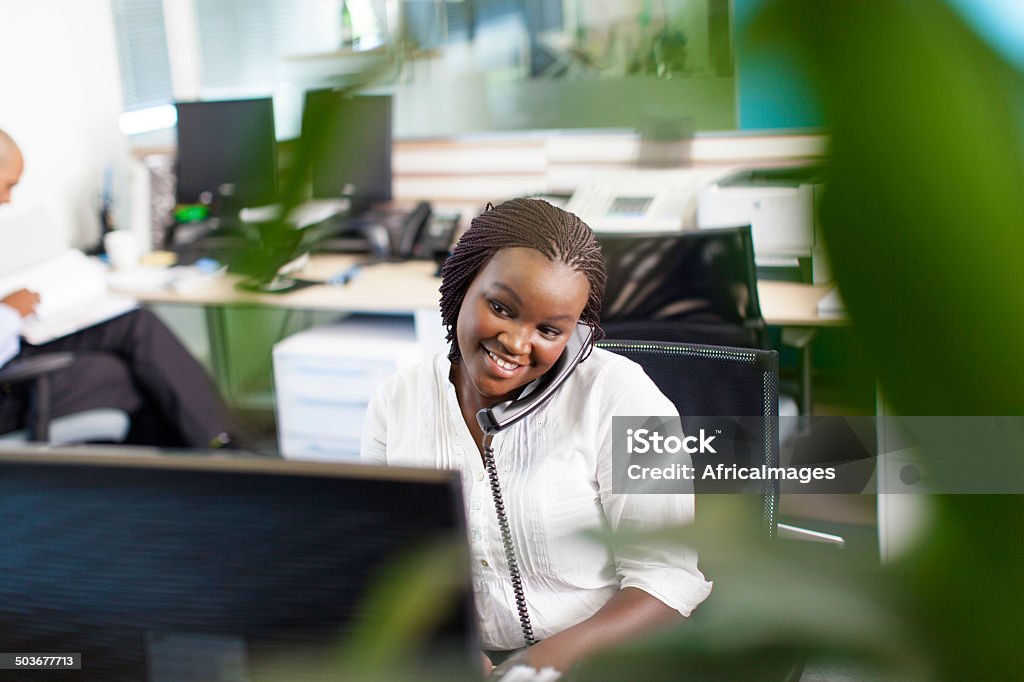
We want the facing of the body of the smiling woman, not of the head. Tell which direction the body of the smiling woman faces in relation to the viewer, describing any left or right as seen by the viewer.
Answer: facing the viewer and to the left of the viewer

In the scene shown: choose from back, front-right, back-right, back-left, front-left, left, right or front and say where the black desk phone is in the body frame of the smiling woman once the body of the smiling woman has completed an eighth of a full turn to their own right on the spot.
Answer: right

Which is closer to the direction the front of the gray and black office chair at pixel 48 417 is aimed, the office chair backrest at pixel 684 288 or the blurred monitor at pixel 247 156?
the office chair backrest

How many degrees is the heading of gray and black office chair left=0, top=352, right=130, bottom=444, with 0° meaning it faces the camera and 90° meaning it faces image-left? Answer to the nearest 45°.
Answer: approximately 270°

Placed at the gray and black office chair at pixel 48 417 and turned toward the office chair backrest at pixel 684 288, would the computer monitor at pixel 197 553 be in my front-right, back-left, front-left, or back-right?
front-right

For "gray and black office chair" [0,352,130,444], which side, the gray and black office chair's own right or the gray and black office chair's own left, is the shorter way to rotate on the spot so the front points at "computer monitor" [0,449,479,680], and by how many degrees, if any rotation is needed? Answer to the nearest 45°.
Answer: approximately 90° to the gray and black office chair's own right

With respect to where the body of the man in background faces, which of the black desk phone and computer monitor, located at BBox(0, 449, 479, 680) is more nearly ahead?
the black desk phone

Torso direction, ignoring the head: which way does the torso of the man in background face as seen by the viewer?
to the viewer's right
